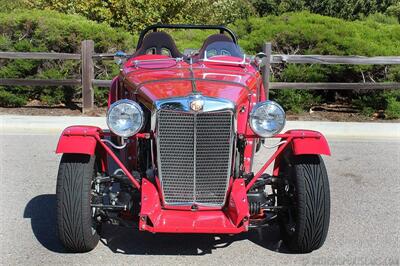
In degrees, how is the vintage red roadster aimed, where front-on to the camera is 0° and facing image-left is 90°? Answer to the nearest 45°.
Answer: approximately 0°

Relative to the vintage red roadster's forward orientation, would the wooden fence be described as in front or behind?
behind

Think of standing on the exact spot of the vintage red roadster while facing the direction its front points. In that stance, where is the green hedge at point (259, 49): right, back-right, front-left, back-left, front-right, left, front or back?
back
